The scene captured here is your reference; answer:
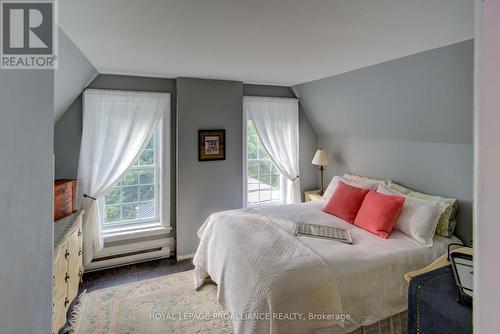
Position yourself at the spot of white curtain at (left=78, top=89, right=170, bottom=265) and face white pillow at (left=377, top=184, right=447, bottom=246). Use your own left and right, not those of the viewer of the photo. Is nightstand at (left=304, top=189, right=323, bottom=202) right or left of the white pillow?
left

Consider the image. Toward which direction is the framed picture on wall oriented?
toward the camera

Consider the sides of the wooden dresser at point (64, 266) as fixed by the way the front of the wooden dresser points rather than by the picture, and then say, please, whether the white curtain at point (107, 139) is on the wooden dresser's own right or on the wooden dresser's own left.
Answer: on the wooden dresser's own left

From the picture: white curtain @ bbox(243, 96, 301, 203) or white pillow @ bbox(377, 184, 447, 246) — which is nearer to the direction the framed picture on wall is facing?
the white pillow

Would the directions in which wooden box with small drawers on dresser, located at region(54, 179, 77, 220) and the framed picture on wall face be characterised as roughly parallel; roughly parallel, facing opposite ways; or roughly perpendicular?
roughly perpendicular

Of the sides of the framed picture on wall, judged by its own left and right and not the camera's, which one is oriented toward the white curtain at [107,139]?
right

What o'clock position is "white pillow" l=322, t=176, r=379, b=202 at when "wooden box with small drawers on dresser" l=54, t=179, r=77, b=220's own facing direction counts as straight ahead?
The white pillow is roughly at 11 o'clock from the wooden box with small drawers on dresser.

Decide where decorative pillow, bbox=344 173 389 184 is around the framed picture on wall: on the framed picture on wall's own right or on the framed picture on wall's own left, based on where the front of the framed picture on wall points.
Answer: on the framed picture on wall's own left

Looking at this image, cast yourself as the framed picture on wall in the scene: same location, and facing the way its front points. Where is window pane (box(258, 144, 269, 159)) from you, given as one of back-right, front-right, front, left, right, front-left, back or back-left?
back-left

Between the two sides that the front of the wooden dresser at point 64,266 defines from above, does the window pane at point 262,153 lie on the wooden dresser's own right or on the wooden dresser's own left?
on the wooden dresser's own left

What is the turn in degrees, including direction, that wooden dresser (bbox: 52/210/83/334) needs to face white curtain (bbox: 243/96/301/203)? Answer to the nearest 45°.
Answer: approximately 45° to its left

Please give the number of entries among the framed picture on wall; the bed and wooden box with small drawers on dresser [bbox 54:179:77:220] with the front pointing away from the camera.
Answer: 0

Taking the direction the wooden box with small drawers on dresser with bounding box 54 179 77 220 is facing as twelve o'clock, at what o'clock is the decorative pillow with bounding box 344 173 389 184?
The decorative pillow is roughly at 11 o'clock from the wooden box with small drawers on dresser.

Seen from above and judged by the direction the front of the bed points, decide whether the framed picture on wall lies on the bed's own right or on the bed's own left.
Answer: on the bed's own right
